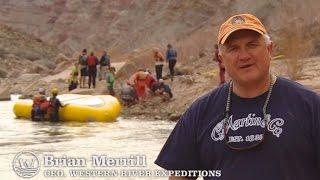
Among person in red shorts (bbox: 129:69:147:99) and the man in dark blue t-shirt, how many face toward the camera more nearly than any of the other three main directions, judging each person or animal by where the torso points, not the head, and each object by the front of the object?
1

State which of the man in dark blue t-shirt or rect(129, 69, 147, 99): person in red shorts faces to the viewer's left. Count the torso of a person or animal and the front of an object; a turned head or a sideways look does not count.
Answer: the person in red shorts

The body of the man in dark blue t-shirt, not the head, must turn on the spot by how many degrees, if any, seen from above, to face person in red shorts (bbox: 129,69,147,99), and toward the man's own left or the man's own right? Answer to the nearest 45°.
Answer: approximately 180°

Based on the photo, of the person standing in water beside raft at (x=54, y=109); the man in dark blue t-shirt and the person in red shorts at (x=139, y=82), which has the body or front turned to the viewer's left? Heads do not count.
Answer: the person in red shorts

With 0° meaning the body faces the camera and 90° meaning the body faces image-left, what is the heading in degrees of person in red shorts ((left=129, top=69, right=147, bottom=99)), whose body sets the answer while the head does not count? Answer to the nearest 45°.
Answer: approximately 90°

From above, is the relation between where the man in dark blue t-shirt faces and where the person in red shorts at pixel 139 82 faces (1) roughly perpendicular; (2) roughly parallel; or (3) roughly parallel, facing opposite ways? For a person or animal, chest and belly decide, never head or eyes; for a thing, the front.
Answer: roughly perpendicular

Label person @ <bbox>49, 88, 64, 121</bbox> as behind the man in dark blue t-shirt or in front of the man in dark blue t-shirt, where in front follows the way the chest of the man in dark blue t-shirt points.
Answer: behind
